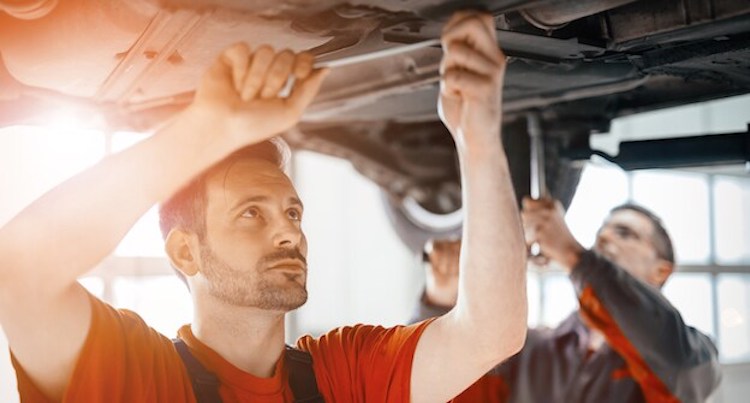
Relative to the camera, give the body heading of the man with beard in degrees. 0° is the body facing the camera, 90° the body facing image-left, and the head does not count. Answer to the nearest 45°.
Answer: approximately 315°

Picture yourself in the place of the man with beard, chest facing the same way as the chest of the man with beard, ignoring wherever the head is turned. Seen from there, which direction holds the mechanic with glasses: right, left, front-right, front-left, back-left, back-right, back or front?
left

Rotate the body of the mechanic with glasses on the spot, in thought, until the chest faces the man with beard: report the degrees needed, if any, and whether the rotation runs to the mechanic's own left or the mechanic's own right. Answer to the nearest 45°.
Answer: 0° — they already face them

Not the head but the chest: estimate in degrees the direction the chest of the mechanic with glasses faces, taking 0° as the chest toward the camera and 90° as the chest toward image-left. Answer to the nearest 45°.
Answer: approximately 45°
